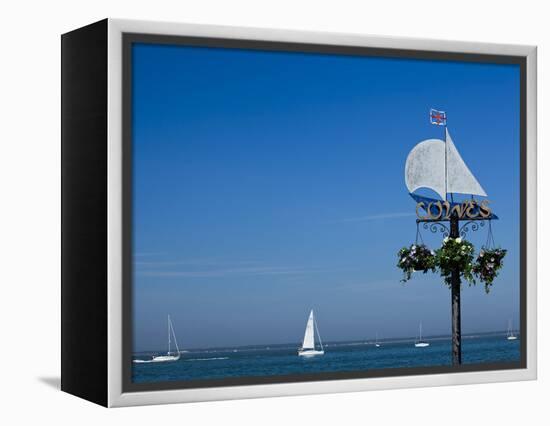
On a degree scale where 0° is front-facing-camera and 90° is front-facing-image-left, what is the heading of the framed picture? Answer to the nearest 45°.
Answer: approximately 315°
